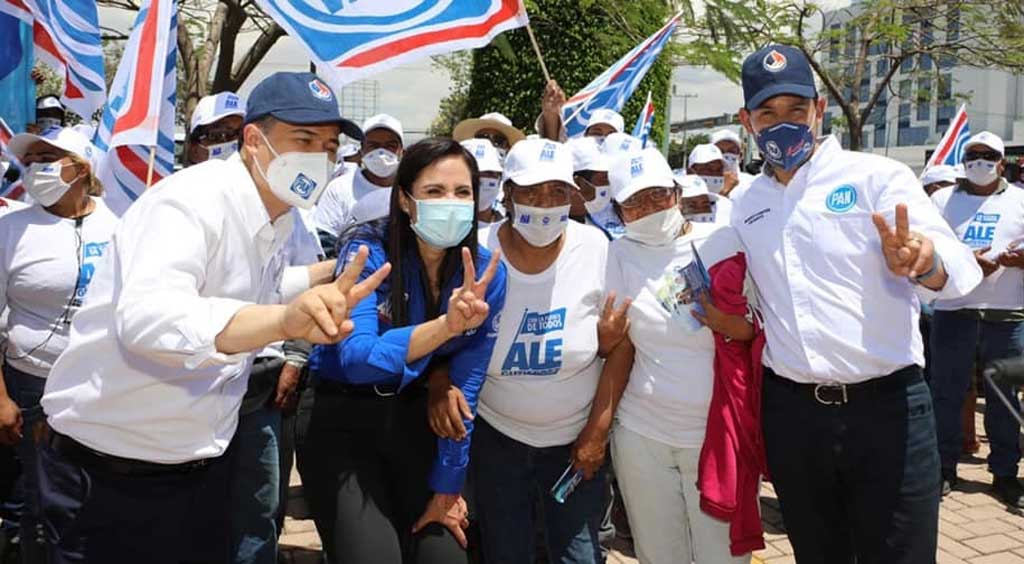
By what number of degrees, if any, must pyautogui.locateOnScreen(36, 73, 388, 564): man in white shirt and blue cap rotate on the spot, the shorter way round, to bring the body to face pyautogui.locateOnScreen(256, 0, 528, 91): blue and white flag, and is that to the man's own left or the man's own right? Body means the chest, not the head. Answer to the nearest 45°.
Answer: approximately 90° to the man's own left

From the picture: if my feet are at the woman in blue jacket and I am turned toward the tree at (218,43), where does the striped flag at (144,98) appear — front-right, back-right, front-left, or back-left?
front-left

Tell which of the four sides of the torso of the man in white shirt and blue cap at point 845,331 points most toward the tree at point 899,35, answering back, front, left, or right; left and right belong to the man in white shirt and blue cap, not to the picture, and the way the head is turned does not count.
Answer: back

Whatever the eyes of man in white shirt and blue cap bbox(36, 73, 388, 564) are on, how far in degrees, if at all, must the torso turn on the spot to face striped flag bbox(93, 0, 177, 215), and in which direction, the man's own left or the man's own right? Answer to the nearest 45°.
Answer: approximately 135° to the man's own left

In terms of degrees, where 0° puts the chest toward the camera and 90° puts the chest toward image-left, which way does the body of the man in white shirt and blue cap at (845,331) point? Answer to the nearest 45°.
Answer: approximately 0°

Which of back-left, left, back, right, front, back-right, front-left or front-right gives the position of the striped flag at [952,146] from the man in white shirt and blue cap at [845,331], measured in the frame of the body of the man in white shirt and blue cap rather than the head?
back

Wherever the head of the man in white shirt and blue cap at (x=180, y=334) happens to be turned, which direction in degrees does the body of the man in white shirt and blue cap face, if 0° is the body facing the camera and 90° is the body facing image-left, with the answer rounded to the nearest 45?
approximately 315°

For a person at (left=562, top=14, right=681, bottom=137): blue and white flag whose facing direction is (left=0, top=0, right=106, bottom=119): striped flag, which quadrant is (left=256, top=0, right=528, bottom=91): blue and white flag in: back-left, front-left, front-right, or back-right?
front-left

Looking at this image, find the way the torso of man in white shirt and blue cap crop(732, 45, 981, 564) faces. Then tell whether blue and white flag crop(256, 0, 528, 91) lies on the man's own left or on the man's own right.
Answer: on the man's own right

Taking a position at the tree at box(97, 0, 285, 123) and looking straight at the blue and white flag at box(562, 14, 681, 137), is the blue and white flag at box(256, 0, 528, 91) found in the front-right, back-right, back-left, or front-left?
front-right

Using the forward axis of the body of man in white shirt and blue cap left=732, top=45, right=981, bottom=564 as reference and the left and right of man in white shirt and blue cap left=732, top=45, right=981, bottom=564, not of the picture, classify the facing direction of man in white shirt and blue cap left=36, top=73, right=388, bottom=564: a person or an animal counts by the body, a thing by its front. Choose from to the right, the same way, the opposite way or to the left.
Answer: to the left

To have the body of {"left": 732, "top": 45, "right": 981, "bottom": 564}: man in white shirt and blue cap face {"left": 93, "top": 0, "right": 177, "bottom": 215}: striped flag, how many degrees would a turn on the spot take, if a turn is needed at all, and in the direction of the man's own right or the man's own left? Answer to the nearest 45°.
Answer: approximately 90° to the man's own right

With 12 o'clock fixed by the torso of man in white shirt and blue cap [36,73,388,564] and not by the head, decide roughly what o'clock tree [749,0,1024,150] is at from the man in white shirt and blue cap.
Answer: The tree is roughly at 9 o'clock from the man in white shirt and blue cap.

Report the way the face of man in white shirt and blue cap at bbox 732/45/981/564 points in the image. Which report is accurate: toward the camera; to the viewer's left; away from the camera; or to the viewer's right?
toward the camera

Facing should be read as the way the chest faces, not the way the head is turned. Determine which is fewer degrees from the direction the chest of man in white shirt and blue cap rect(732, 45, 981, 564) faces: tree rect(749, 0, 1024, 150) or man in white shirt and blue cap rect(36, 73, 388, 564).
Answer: the man in white shirt and blue cap
